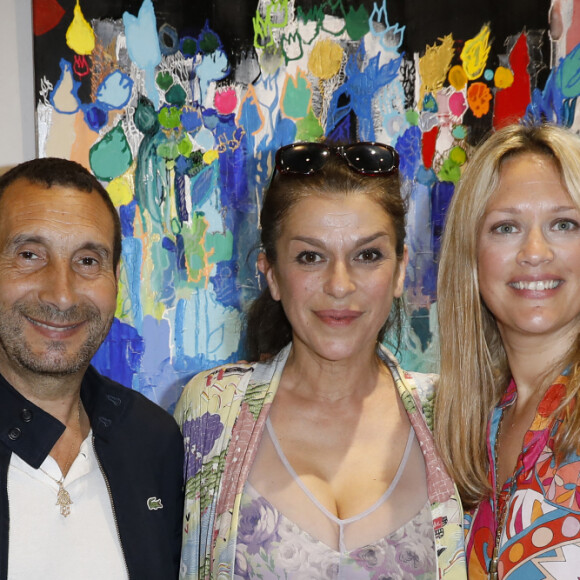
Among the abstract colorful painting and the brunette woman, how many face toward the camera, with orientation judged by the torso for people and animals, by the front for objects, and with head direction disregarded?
2

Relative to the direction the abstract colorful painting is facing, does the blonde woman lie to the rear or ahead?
ahead

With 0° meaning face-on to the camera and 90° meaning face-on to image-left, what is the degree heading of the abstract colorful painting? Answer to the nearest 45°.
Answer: approximately 0°

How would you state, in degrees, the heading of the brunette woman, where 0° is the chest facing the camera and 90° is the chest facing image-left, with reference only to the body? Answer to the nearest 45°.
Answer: approximately 0°
